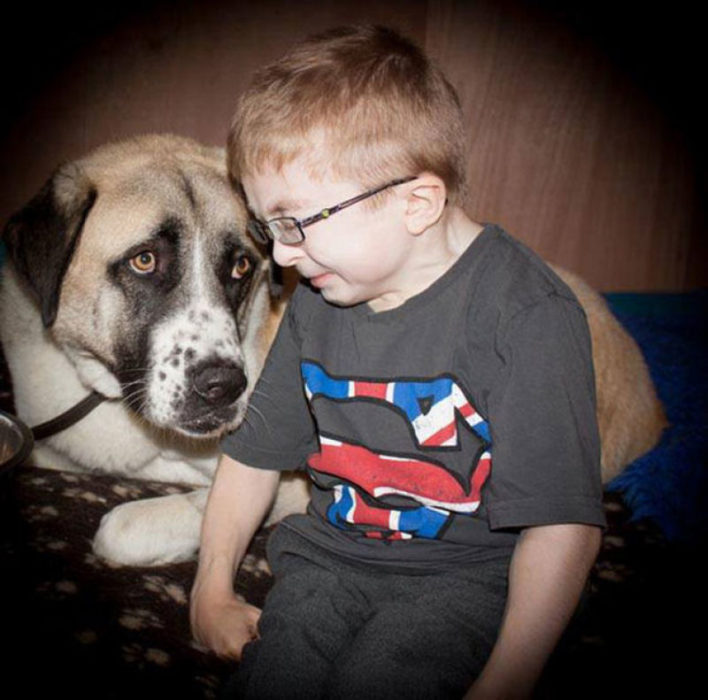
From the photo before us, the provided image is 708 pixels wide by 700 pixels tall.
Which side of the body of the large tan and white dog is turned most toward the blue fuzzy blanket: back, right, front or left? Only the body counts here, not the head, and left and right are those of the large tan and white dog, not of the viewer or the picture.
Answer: back

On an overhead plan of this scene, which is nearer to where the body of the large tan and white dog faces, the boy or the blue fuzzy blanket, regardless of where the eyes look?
the boy

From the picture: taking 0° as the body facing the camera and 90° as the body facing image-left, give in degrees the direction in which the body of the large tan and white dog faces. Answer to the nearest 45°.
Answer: approximately 45°

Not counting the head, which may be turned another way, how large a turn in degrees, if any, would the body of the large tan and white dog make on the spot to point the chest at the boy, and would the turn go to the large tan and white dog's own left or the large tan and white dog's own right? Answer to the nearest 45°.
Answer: approximately 90° to the large tan and white dog's own left

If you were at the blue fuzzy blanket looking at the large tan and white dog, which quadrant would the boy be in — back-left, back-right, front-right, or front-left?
front-left
